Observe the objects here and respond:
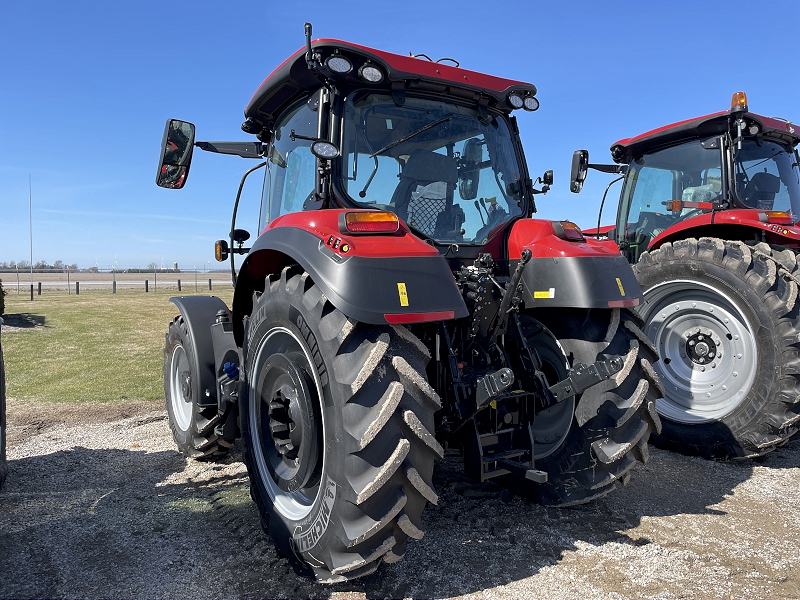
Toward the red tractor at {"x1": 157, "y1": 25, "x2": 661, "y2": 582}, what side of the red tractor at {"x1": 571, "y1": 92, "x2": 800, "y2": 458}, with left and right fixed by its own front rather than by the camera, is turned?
left

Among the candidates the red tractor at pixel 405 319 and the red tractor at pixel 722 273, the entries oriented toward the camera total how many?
0

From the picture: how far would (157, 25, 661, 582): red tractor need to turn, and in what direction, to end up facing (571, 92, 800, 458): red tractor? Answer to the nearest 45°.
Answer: approximately 90° to its right

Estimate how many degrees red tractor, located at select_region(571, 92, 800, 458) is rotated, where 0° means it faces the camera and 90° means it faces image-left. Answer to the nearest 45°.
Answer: approximately 135°

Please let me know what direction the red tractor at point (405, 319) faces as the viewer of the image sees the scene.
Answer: facing away from the viewer and to the left of the viewer
